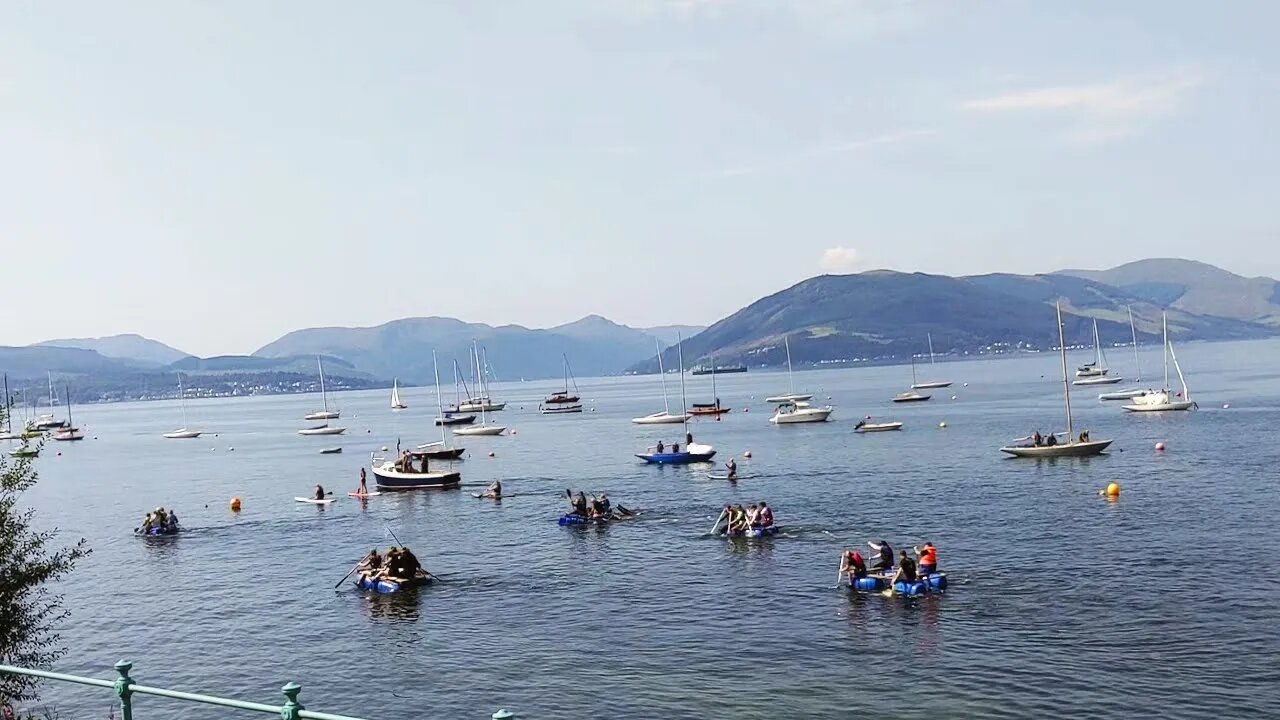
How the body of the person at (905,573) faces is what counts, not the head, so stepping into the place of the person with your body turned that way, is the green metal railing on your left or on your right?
on your left

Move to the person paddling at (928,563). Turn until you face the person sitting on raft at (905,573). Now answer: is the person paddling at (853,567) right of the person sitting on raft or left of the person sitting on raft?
right
